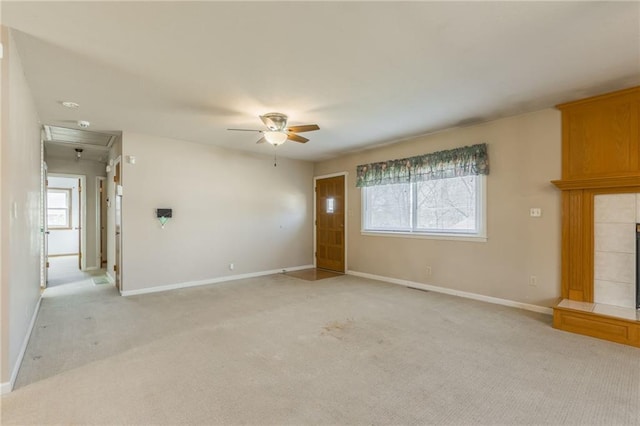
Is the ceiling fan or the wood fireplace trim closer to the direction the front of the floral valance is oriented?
the ceiling fan

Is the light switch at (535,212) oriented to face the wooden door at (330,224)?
no

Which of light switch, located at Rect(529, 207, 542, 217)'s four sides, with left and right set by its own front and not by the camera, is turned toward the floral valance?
right

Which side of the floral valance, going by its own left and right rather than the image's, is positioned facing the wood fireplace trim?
left

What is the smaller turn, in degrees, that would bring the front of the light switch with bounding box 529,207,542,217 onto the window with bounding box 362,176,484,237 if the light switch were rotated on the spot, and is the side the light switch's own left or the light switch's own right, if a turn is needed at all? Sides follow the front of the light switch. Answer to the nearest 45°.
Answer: approximately 90° to the light switch's own right

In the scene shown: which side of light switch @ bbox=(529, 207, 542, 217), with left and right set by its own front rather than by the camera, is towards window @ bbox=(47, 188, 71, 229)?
right

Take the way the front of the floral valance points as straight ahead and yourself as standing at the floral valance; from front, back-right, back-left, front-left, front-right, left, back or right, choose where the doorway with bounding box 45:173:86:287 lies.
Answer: front-right

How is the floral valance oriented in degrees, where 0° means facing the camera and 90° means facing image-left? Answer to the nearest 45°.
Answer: approximately 45°

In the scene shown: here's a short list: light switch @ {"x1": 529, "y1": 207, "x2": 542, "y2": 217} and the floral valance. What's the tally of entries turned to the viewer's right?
0

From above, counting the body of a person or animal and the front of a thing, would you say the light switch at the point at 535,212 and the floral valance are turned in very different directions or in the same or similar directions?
same or similar directions

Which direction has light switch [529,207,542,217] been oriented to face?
toward the camera

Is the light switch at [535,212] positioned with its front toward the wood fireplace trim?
no

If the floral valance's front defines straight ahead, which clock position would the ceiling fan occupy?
The ceiling fan is roughly at 12 o'clock from the floral valance.

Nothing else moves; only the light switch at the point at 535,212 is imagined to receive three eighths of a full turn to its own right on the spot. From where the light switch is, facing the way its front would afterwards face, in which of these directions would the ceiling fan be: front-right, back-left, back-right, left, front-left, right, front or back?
left
